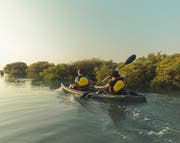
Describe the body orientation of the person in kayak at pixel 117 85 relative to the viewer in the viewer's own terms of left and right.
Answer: facing away from the viewer and to the left of the viewer
